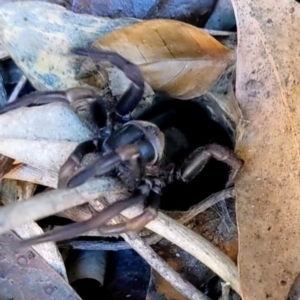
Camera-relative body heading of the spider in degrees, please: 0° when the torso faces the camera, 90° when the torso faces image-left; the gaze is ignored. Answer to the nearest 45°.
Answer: approximately 45°
